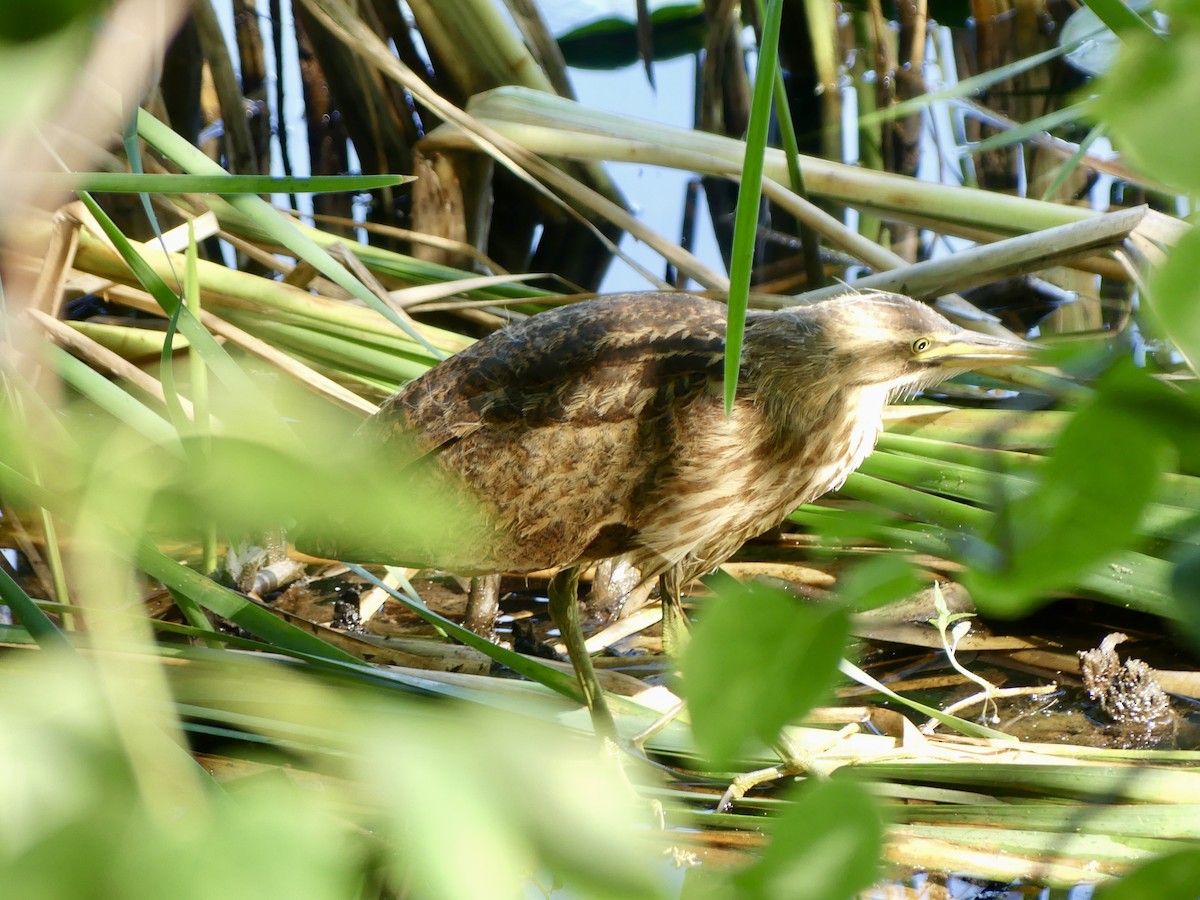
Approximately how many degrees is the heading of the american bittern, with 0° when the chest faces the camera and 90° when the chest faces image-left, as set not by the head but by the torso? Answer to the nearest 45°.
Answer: approximately 270°

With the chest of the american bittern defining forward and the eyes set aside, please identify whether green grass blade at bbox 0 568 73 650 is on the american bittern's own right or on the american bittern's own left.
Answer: on the american bittern's own right

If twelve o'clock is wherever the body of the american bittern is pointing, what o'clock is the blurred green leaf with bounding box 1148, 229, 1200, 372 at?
The blurred green leaf is roughly at 3 o'clock from the american bittern.

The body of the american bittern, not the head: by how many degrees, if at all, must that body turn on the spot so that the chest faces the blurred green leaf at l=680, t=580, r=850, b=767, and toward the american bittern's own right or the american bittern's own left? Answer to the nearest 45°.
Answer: approximately 90° to the american bittern's own right

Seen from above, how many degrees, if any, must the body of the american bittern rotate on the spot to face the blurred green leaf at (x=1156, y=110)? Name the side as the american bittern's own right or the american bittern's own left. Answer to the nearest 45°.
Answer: approximately 90° to the american bittern's own right

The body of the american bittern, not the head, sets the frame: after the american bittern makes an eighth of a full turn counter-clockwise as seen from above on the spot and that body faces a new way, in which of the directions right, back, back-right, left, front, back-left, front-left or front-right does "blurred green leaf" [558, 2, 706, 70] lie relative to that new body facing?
front-left

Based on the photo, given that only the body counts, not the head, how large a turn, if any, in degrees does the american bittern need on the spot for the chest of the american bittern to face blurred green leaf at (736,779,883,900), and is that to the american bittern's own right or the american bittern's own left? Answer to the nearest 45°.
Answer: approximately 90° to the american bittern's own right

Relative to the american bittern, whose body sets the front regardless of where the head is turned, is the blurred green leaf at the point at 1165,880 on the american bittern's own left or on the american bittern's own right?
on the american bittern's own right
